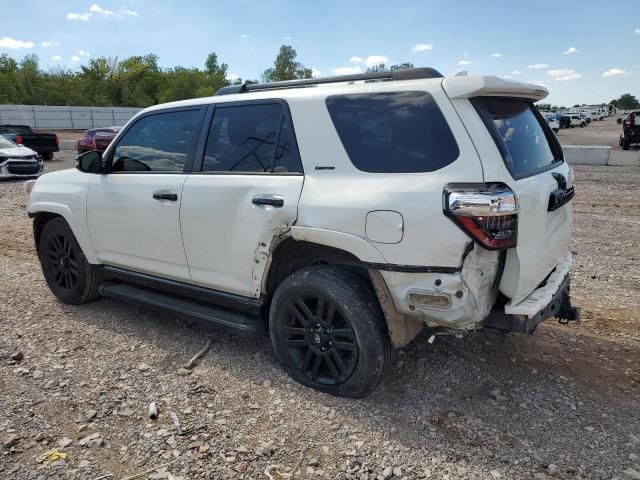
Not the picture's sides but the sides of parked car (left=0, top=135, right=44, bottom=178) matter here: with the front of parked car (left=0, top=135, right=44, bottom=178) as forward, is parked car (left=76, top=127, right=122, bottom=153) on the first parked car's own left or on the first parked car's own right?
on the first parked car's own left

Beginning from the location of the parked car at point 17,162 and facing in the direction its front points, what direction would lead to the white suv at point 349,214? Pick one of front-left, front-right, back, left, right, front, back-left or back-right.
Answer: front-right

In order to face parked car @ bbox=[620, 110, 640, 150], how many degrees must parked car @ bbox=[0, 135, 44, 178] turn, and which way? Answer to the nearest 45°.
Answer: approximately 45° to its left

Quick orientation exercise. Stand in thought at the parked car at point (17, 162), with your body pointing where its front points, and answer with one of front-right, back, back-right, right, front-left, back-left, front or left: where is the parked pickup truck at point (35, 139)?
back-left

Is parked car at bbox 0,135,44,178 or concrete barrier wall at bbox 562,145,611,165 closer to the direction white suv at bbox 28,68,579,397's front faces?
the parked car

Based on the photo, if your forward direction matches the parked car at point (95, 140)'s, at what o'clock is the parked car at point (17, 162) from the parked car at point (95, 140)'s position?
the parked car at point (17, 162) is roughly at 11 o'clock from the parked car at point (95, 140).

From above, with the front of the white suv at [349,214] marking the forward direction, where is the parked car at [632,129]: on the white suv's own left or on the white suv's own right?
on the white suv's own right

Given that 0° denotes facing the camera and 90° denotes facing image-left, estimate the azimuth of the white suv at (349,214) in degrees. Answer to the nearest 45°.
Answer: approximately 135°

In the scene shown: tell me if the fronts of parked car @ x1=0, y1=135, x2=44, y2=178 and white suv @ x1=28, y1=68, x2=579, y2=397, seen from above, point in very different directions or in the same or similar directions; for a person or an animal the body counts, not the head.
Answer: very different directions

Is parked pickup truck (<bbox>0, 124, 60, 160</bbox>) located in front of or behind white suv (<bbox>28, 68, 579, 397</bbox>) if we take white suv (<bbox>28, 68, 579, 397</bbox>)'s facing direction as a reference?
in front
